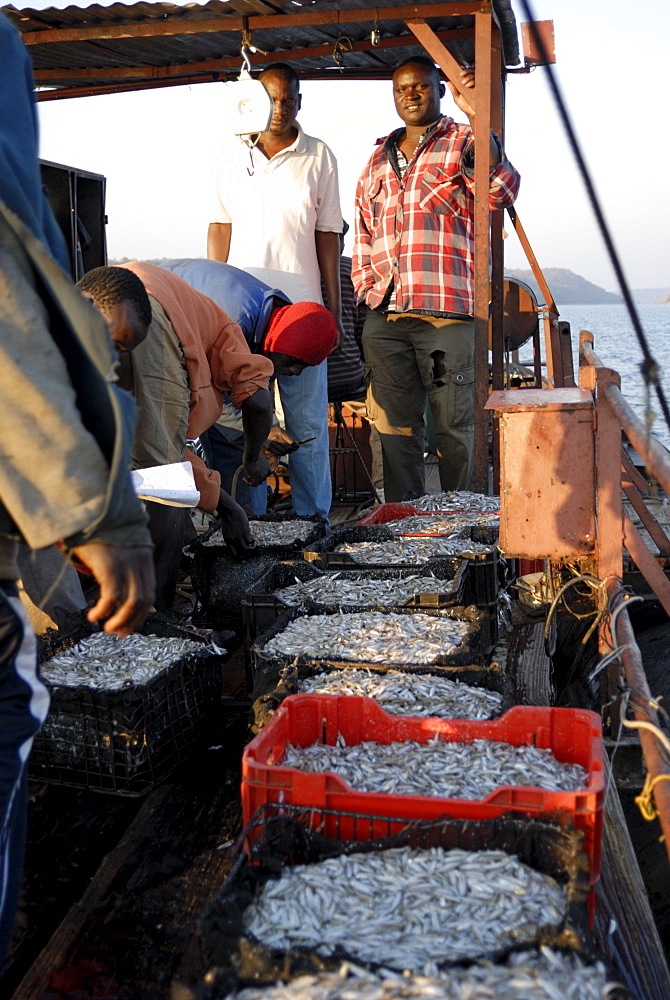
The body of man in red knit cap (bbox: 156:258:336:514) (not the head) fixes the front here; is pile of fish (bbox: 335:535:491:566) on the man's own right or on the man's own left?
on the man's own right

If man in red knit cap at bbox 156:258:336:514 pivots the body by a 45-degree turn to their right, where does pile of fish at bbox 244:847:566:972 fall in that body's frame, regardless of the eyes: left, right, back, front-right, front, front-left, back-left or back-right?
front-right

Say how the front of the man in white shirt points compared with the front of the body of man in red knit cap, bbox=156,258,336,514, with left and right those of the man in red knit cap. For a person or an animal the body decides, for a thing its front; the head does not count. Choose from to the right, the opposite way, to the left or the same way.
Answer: to the right

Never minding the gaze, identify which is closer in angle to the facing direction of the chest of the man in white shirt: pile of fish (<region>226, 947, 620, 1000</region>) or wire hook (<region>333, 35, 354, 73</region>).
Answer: the pile of fish

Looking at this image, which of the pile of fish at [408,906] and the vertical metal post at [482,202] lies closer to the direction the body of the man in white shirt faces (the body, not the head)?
the pile of fish

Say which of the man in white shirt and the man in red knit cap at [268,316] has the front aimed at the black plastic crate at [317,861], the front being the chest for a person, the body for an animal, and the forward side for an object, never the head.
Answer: the man in white shirt

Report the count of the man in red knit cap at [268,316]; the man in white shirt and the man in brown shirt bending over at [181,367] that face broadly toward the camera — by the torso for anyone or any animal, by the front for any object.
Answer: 1

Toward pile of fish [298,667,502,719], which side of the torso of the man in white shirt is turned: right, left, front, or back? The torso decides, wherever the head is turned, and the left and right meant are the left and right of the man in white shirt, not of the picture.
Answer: front

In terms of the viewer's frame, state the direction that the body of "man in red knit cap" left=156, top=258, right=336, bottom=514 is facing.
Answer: to the viewer's right

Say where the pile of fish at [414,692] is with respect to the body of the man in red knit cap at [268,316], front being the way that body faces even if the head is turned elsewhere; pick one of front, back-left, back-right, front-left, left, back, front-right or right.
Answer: right
